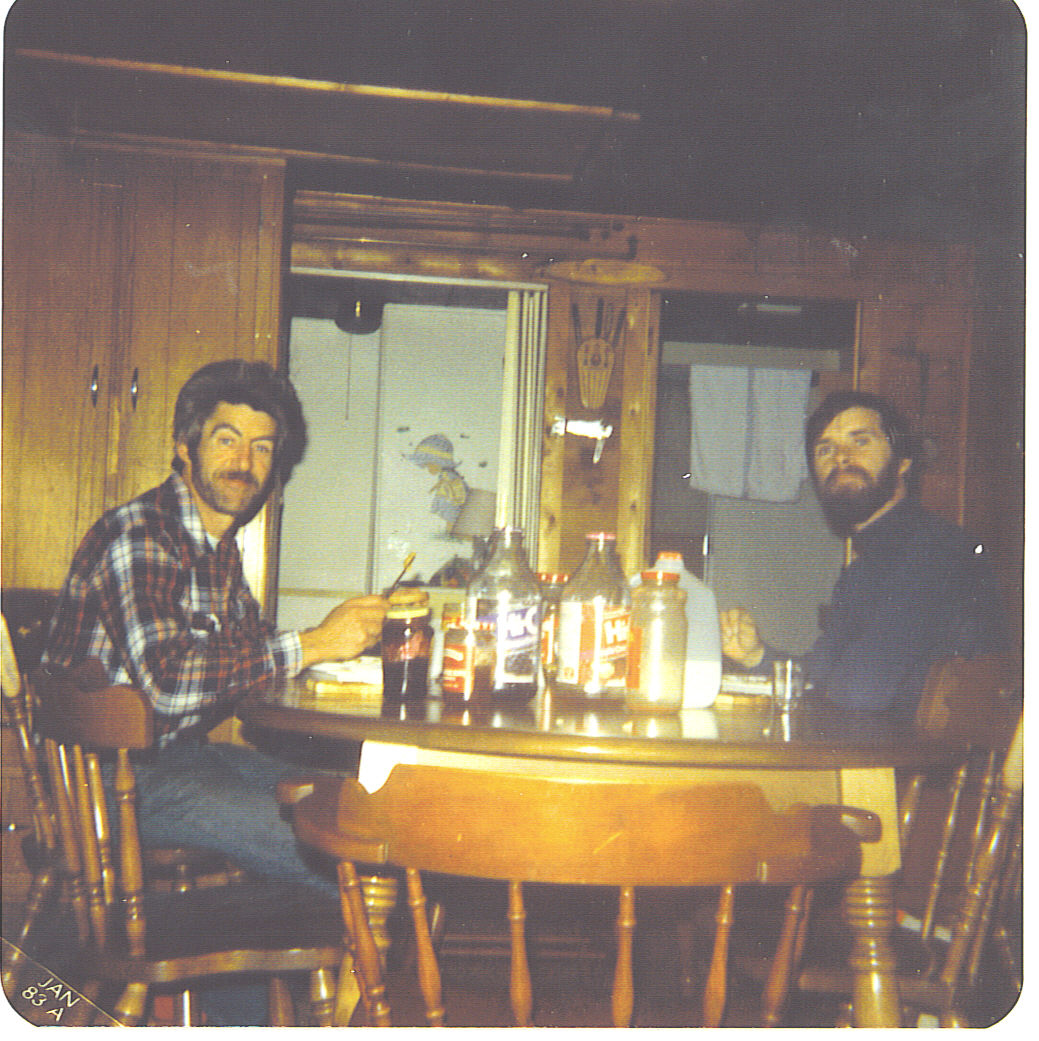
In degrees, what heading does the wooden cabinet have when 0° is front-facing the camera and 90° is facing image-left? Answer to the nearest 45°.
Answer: approximately 0°

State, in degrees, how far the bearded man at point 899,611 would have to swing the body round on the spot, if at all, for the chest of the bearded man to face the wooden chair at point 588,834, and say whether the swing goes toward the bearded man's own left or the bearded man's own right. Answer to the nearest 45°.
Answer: approximately 45° to the bearded man's own left

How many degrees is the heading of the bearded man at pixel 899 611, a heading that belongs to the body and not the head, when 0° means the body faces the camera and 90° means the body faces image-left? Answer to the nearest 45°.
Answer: approximately 45°

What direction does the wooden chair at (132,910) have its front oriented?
to the viewer's right

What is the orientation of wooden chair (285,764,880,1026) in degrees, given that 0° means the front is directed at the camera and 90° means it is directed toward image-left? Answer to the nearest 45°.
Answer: approximately 180°

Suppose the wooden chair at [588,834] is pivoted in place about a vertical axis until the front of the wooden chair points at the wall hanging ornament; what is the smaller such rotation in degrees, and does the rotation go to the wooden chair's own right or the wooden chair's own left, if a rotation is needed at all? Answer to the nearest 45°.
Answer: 0° — it already faces it

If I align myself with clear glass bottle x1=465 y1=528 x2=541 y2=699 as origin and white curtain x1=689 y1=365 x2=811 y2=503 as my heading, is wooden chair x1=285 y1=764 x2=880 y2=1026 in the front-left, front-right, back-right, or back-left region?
back-right

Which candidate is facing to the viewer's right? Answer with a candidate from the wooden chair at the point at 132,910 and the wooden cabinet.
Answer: the wooden chair

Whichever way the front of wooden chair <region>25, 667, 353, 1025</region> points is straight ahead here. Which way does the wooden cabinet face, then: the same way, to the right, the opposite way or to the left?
to the right

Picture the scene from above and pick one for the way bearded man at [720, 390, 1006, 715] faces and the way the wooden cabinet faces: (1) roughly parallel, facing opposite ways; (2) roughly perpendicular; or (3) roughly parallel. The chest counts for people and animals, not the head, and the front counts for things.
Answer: roughly perpendicular
